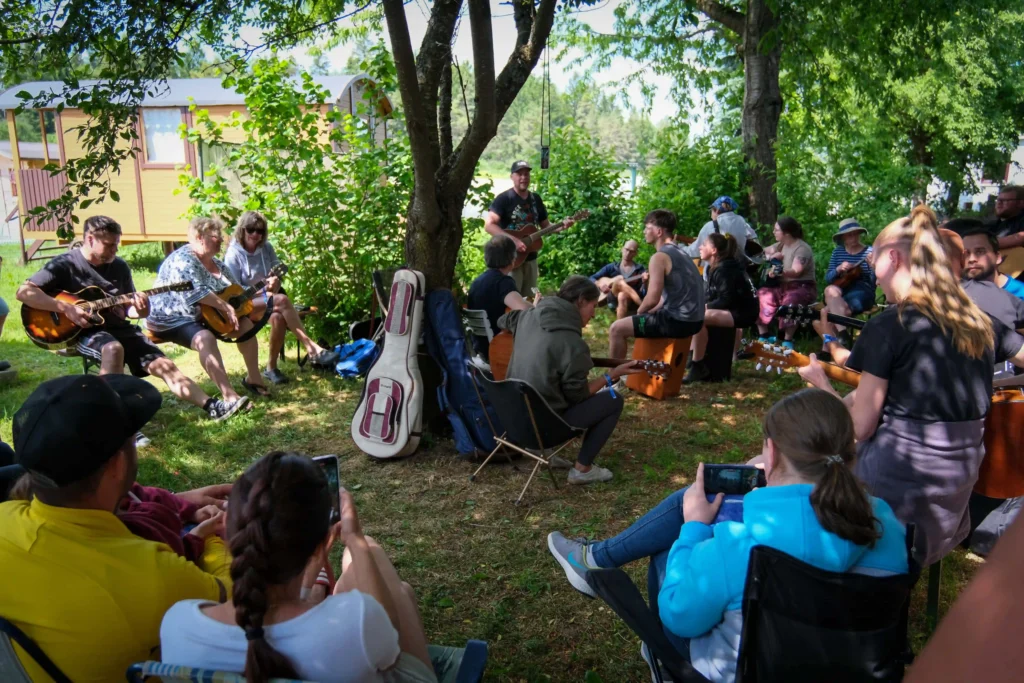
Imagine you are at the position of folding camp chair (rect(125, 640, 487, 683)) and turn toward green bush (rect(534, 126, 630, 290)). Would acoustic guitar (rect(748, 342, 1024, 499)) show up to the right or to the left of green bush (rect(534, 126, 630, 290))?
right

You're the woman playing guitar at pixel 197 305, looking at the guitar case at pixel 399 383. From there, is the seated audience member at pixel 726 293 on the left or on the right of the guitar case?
left

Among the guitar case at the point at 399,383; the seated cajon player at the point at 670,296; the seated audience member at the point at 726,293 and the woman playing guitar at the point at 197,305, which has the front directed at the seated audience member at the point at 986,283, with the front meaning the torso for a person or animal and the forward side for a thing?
the woman playing guitar

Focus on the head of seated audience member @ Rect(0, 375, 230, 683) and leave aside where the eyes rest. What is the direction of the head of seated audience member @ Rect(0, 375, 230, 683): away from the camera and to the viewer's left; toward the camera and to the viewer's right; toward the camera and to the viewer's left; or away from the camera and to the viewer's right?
away from the camera and to the viewer's right

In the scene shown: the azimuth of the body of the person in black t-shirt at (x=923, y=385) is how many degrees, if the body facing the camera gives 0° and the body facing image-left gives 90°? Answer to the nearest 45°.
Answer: approximately 135°

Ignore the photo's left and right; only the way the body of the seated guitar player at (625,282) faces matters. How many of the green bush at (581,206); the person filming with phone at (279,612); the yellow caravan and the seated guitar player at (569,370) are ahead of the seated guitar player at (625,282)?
2

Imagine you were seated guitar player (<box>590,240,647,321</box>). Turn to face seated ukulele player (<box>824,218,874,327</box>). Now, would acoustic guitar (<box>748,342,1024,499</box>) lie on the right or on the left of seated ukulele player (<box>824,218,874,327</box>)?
right

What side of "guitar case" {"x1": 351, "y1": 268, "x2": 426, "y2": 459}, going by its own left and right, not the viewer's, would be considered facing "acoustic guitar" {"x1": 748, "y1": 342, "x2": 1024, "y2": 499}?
left

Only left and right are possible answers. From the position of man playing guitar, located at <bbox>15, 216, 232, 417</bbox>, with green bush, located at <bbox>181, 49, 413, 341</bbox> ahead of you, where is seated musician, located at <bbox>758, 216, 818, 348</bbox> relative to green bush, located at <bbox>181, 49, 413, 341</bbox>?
right

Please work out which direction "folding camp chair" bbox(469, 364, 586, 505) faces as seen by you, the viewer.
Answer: facing away from the viewer and to the right of the viewer
